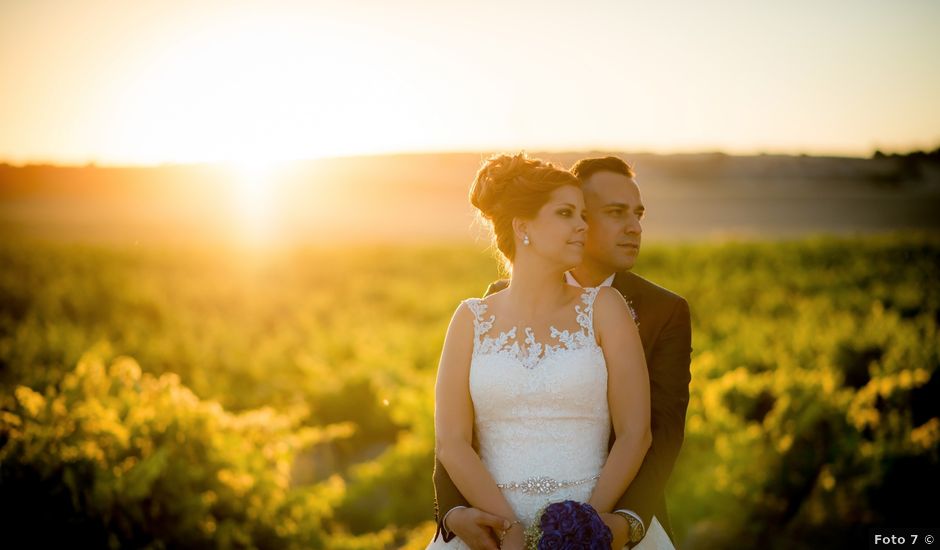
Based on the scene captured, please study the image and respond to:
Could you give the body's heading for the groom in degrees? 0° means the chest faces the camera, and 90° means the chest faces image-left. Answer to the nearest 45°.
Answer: approximately 0°

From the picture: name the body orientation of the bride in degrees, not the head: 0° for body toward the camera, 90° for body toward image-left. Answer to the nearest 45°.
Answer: approximately 0°
